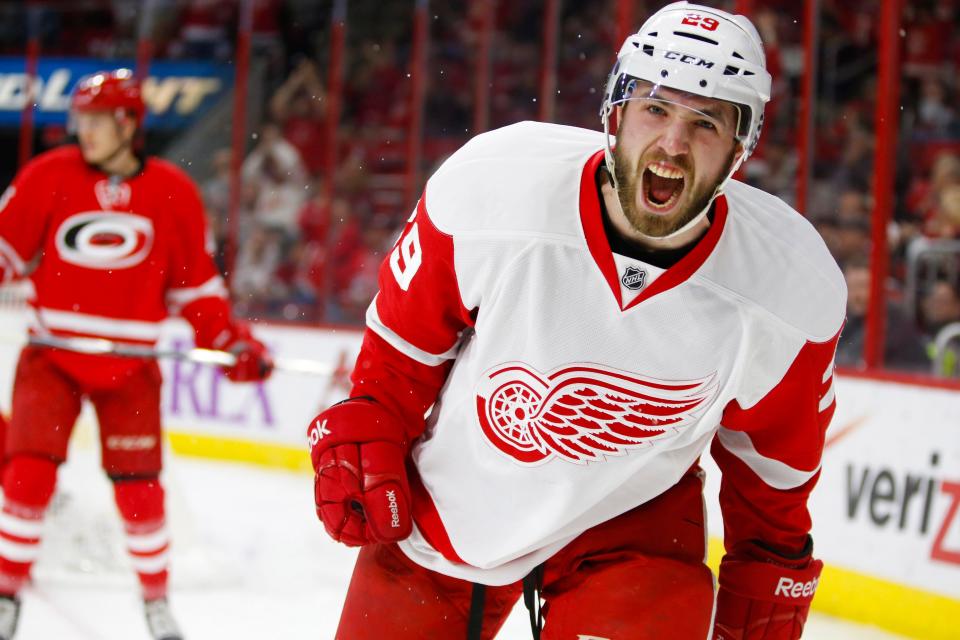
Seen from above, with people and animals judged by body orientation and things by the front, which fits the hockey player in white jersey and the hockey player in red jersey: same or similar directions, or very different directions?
same or similar directions

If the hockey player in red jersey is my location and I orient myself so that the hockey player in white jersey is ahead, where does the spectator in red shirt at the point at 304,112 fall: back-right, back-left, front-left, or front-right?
back-left

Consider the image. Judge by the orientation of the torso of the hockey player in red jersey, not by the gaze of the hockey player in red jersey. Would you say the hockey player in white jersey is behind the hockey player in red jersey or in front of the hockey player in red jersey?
in front

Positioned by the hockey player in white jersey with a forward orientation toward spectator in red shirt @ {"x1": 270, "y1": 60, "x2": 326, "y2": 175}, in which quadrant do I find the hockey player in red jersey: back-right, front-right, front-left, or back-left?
front-left

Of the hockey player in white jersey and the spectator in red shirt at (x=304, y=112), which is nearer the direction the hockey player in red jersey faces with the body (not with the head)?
the hockey player in white jersey

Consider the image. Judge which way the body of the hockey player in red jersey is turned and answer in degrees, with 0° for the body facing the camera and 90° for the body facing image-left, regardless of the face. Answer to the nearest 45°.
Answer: approximately 0°

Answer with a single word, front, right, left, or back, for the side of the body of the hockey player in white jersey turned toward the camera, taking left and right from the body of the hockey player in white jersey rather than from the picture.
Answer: front

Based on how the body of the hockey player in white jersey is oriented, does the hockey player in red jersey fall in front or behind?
behind

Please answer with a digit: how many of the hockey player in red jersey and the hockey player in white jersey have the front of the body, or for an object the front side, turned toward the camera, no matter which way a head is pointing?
2

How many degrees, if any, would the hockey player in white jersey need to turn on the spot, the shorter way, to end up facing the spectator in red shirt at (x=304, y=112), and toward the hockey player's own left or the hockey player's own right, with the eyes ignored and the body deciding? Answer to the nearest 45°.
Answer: approximately 180°

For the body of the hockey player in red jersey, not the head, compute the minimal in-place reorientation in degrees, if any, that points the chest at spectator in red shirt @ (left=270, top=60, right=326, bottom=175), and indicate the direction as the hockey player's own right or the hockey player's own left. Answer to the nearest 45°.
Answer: approximately 180°
